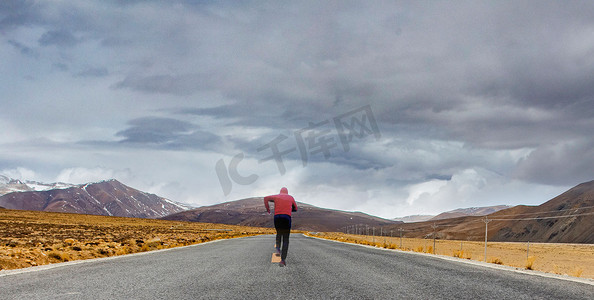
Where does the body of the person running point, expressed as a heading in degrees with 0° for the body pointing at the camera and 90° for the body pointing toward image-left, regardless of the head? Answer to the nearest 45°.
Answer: approximately 180°
